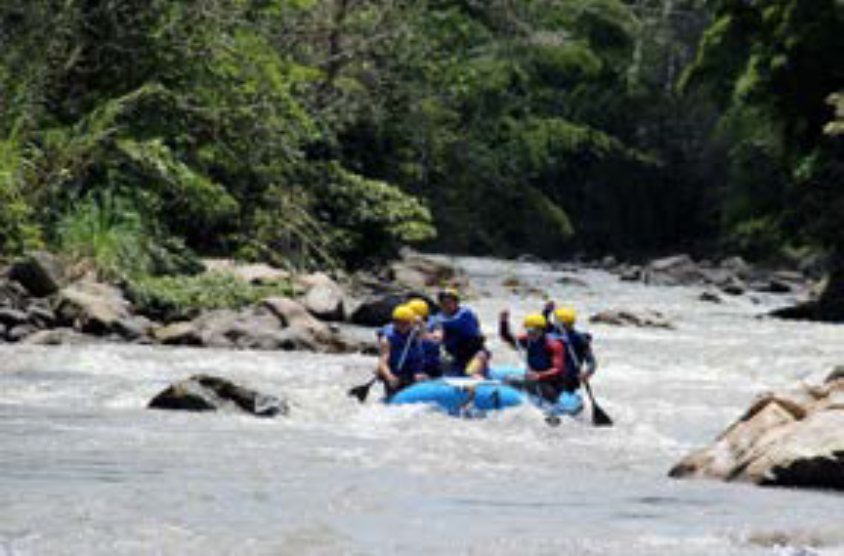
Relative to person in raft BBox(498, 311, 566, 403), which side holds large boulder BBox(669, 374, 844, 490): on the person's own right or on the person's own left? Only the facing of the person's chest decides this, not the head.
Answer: on the person's own left

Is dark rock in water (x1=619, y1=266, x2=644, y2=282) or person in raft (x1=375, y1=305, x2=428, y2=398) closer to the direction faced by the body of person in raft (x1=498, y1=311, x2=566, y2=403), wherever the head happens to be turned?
the person in raft

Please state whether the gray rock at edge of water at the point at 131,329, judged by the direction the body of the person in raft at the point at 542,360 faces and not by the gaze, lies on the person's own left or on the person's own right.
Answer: on the person's own right

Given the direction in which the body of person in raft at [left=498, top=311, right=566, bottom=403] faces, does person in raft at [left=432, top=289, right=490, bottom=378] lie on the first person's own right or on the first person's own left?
on the first person's own right

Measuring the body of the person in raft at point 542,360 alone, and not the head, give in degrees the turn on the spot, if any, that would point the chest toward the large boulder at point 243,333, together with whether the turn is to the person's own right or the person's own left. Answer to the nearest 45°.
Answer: approximately 90° to the person's own right

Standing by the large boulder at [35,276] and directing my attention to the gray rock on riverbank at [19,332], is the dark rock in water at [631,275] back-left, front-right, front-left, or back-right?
back-left

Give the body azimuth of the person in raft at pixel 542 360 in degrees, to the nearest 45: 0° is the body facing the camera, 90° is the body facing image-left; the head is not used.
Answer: approximately 45°

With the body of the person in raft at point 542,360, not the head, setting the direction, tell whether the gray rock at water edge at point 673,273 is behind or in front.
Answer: behind

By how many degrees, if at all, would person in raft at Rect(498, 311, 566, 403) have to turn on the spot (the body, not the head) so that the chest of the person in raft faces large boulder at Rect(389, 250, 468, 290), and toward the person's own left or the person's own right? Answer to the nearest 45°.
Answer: approximately 135° to the person's own right
